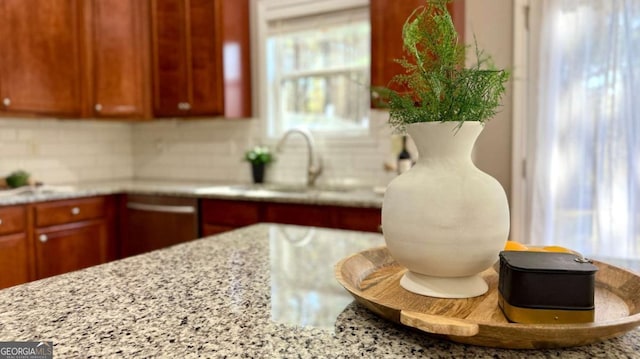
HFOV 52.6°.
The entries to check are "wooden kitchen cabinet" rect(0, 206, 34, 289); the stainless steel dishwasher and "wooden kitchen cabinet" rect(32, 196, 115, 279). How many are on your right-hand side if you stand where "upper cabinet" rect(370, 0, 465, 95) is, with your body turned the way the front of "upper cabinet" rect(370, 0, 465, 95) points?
3

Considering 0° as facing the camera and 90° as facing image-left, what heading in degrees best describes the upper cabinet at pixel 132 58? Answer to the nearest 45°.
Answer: approximately 315°

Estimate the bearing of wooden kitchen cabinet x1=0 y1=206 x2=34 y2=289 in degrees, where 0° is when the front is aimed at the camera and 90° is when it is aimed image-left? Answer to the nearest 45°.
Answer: approximately 315°
